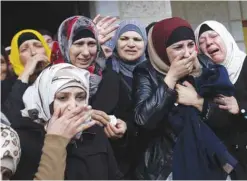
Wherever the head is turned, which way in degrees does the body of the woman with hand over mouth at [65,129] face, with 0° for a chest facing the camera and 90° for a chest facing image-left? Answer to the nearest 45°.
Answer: approximately 315°
